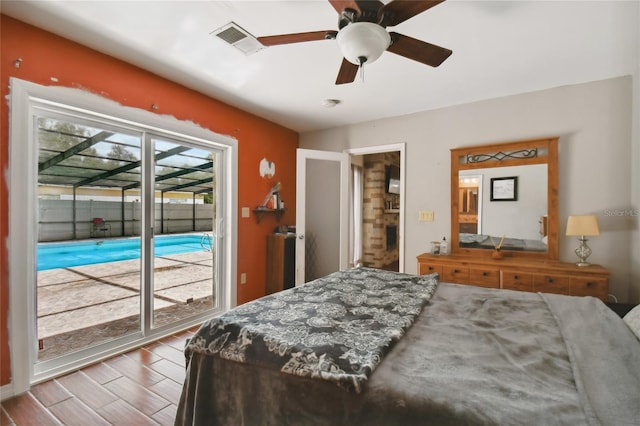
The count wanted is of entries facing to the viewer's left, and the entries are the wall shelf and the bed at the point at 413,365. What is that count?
1

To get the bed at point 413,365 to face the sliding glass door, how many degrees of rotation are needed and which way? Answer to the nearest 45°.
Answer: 0° — it already faces it

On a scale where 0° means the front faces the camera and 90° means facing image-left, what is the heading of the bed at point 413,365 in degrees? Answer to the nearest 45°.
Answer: approximately 90°

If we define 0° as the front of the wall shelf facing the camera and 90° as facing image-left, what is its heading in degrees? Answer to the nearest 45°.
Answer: approximately 315°

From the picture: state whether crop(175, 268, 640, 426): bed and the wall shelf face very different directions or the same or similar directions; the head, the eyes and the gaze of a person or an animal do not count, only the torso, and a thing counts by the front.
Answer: very different directions

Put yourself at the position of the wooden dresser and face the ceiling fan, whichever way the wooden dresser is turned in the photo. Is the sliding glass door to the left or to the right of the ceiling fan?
right

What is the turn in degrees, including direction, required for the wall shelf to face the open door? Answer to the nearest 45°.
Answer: approximately 45° to its left
